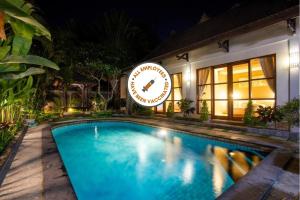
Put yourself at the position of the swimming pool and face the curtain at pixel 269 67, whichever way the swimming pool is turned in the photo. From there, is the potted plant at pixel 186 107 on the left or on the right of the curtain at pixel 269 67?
left

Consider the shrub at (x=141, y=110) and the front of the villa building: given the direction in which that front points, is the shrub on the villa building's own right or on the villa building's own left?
on the villa building's own right

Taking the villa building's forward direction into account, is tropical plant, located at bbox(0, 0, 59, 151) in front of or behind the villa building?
in front

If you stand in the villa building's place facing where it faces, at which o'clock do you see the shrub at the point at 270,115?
The shrub is roughly at 10 o'clock from the villa building.

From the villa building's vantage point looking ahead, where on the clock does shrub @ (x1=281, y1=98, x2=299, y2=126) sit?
The shrub is roughly at 10 o'clock from the villa building.

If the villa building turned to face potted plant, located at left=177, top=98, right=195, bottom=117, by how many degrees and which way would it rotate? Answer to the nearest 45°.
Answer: approximately 90° to its right

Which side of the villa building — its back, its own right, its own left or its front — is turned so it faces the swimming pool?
front

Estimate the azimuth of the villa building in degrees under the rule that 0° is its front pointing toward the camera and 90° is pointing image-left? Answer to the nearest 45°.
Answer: approximately 45°

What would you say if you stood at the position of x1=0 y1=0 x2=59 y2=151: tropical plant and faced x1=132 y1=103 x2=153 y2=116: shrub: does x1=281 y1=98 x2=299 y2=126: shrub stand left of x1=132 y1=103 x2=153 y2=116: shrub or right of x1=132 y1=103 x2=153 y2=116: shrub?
right
